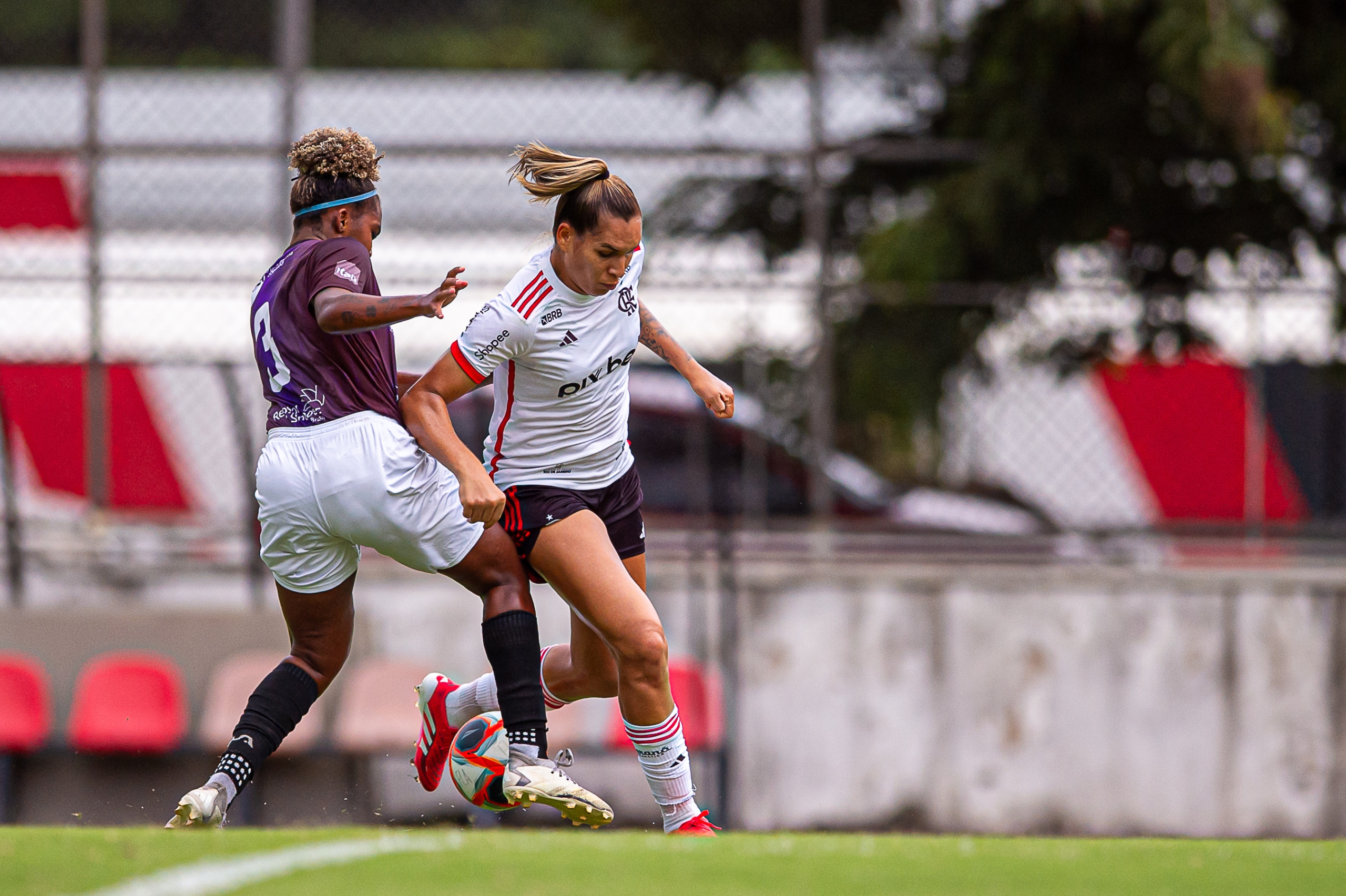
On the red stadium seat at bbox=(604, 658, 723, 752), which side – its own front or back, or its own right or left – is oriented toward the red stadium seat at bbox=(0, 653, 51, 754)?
right

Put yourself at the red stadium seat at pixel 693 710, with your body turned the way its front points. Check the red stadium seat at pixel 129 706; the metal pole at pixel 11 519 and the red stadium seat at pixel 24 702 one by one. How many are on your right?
3

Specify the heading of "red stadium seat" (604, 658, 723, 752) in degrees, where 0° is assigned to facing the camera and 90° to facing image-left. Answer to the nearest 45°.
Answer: approximately 0°

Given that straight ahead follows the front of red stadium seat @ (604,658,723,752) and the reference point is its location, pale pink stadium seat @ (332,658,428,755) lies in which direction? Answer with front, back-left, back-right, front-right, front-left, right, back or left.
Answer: right

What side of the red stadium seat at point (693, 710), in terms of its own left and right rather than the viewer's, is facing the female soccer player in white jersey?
front

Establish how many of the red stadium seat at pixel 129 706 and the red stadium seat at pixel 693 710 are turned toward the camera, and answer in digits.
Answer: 2

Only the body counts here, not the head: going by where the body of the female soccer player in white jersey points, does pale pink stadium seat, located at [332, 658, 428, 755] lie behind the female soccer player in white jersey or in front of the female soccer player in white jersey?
behind

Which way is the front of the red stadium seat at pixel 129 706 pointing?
toward the camera

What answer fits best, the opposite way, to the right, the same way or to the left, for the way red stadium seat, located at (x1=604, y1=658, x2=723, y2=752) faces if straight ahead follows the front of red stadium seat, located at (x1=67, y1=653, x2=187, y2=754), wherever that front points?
the same way

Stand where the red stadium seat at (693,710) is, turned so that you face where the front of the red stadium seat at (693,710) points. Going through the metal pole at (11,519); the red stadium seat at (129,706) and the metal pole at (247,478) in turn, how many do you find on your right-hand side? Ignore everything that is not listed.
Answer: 3

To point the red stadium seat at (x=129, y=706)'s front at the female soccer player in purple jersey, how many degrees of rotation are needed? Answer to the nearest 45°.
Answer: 0° — it already faces them

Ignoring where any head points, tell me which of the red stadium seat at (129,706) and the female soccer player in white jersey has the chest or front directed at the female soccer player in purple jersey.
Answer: the red stadium seat
